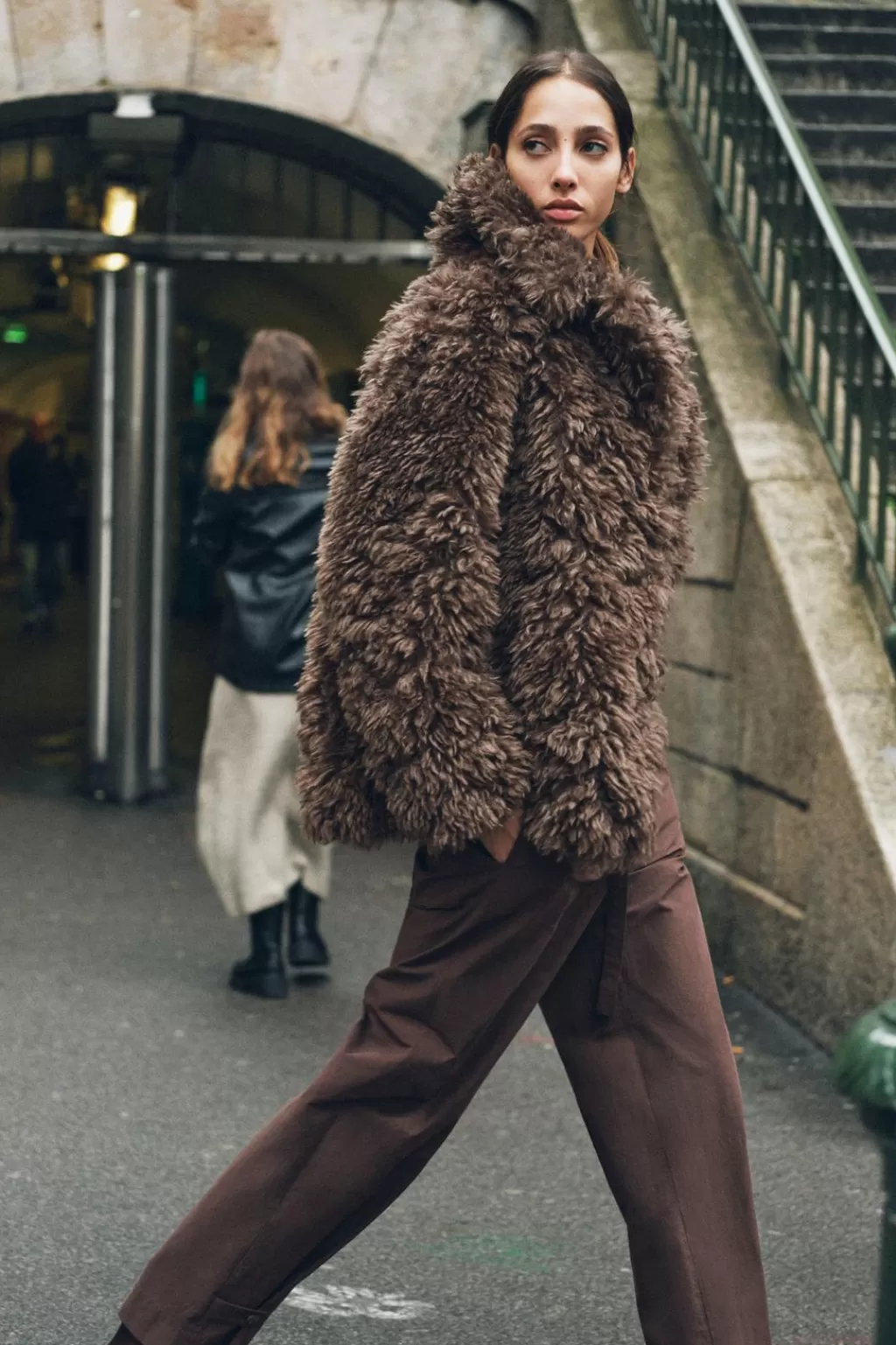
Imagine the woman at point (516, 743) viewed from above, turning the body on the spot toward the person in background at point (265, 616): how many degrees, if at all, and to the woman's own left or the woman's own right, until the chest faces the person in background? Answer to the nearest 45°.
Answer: approximately 135° to the woman's own left

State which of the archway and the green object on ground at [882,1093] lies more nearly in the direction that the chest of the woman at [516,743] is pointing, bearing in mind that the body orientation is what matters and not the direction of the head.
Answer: the green object on ground

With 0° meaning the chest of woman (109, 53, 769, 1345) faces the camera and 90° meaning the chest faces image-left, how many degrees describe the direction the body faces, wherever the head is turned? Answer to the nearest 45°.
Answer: approximately 315°

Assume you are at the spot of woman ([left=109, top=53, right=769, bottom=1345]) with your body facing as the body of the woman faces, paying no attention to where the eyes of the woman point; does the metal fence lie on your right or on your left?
on your left

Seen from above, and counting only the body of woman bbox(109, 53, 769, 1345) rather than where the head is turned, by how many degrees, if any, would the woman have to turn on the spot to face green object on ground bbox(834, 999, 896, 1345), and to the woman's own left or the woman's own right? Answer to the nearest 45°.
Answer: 0° — they already face it

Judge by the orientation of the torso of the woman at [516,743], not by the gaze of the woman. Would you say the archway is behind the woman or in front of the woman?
behind

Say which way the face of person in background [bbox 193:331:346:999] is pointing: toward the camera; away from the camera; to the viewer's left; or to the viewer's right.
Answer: away from the camera

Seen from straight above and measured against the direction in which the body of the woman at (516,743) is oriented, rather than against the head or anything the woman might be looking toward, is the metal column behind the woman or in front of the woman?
behind
